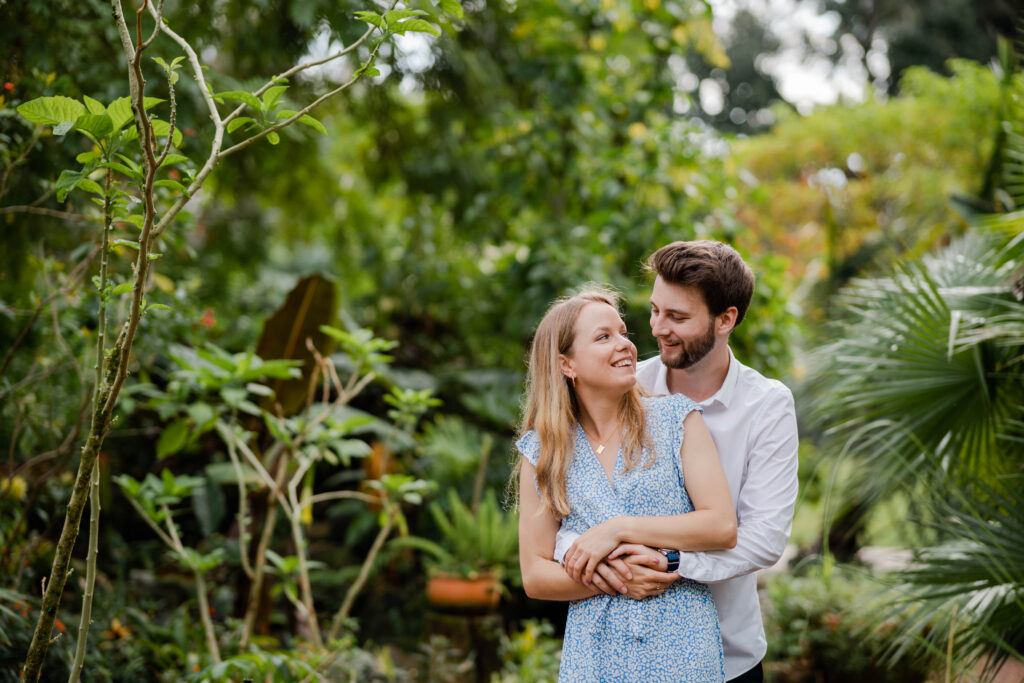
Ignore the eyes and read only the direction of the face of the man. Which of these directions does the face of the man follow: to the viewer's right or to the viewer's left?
to the viewer's left

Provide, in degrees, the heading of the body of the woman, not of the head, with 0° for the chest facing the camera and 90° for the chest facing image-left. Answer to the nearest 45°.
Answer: approximately 0°

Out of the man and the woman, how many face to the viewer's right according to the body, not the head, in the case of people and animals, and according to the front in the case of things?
0

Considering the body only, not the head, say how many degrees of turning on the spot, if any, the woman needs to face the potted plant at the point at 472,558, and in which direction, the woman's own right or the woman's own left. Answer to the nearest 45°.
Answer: approximately 180°

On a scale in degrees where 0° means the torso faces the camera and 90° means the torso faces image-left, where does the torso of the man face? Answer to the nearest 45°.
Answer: approximately 45°

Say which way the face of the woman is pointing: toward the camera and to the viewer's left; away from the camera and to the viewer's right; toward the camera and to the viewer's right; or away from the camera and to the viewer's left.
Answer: toward the camera and to the viewer's right
